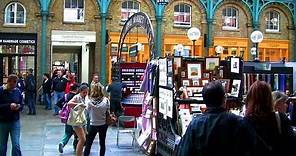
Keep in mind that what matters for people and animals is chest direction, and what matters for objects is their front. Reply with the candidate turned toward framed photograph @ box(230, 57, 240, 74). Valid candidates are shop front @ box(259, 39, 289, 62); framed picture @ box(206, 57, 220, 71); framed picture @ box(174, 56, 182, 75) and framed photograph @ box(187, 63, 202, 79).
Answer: the shop front

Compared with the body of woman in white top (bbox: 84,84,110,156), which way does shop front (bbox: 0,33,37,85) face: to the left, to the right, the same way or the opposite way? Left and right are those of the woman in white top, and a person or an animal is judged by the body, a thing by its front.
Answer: the opposite way

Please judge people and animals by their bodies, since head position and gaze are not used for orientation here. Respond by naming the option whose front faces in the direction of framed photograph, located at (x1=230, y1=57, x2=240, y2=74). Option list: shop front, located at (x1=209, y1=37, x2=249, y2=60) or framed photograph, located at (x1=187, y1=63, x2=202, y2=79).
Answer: the shop front

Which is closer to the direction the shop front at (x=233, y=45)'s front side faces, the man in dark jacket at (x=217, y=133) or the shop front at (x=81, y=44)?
the man in dark jacket

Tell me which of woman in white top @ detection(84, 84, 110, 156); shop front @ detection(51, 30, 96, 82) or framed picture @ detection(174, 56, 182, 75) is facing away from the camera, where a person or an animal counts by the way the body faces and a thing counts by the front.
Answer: the woman in white top

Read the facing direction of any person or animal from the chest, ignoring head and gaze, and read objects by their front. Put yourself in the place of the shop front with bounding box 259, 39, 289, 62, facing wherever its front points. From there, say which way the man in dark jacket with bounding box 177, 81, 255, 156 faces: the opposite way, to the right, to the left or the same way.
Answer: the opposite way

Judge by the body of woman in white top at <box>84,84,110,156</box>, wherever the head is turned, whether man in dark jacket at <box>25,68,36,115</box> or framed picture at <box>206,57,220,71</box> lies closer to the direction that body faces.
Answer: the man in dark jacket

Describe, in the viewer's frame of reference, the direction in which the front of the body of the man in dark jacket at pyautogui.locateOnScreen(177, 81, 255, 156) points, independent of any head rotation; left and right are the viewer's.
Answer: facing away from the viewer

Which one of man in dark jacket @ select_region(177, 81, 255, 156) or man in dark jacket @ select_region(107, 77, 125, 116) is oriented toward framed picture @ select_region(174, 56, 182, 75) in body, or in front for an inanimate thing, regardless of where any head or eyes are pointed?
man in dark jacket @ select_region(177, 81, 255, 156)

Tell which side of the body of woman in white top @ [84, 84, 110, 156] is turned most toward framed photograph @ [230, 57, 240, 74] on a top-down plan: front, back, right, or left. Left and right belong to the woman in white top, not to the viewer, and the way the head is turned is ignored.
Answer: right
